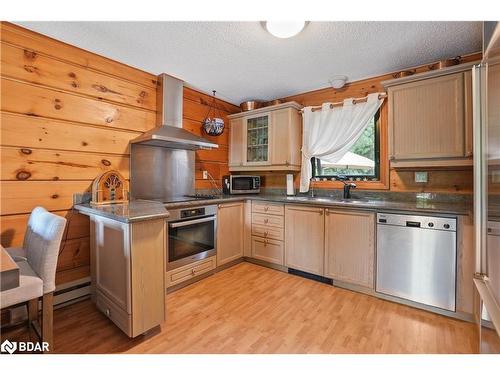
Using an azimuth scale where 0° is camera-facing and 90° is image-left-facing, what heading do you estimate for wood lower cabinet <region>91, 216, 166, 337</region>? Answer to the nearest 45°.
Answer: approximately 45°

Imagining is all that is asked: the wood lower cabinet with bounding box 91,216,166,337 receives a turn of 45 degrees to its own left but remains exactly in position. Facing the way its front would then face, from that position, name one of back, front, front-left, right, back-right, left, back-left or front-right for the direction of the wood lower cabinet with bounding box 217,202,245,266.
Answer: back-left

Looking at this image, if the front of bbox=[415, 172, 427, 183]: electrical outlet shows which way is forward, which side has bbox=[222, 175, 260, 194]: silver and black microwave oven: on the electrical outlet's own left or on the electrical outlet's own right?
on the electrical outlet's own right

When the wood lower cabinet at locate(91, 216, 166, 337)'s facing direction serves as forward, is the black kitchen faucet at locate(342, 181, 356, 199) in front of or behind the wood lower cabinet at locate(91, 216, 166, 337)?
behind

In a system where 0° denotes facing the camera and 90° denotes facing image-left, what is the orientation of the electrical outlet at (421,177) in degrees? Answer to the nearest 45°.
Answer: approximately 0°

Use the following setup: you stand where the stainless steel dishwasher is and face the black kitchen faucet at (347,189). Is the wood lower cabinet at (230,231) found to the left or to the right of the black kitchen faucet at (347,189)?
left

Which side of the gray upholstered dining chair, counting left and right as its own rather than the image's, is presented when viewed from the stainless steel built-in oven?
back

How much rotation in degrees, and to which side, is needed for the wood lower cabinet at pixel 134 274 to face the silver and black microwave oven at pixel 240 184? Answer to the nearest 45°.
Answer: approximately 180°

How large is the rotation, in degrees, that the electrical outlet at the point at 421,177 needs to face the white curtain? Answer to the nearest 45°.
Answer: approximately 90° to its right
